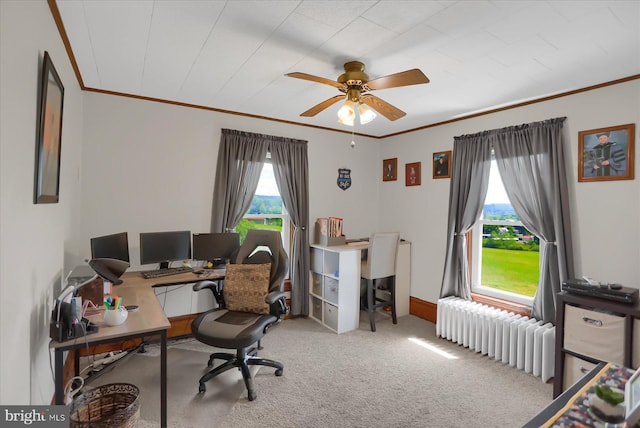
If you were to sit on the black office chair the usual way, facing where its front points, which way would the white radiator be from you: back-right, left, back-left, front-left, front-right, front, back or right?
back-left

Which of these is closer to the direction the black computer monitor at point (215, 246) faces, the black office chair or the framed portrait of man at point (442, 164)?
the black office chair

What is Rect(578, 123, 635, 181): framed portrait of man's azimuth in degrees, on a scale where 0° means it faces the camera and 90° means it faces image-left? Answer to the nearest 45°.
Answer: approximately 45°

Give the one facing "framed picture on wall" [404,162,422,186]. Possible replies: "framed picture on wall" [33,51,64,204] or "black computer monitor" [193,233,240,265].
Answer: "framed picture on wall" [33,51,64,204]

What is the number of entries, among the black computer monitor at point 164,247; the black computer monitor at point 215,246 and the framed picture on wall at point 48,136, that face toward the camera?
2

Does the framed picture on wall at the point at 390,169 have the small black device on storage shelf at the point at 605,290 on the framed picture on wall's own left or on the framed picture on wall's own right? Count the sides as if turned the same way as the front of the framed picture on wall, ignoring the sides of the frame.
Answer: on the framed picture on wall's own left

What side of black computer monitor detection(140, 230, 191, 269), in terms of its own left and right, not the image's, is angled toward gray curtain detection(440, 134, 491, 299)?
left
